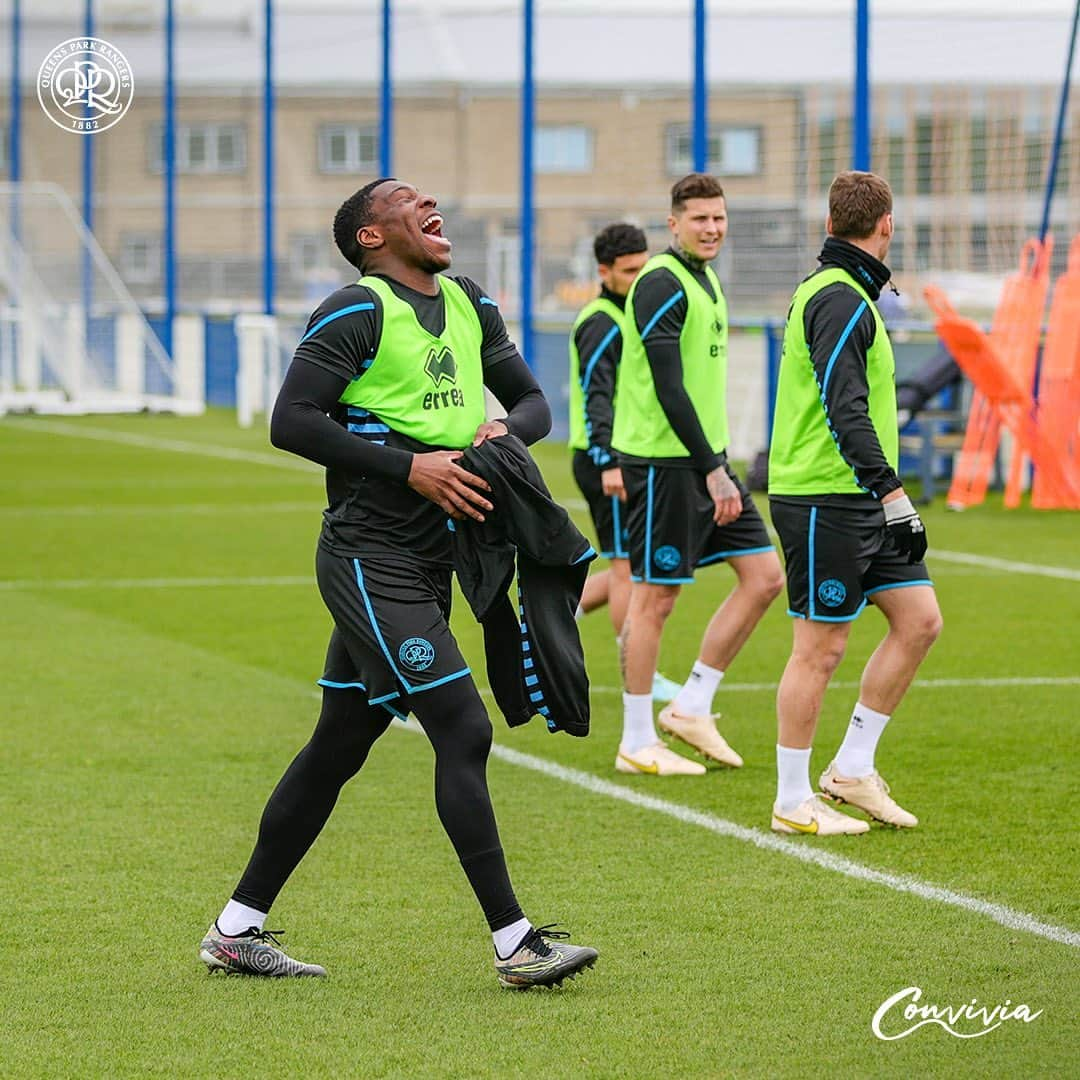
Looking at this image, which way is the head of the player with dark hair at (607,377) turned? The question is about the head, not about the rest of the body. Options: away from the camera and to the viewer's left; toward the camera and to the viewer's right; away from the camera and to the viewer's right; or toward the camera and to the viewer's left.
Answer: toward the camera and to the viewer's right

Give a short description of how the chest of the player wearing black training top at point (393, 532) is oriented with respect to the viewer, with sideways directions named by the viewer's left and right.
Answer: facing the viewer and to the right of the viewer

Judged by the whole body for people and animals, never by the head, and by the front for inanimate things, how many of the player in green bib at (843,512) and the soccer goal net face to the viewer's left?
1

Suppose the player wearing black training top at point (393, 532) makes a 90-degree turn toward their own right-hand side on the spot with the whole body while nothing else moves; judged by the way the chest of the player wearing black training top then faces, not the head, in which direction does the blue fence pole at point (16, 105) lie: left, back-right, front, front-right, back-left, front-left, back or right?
back-right

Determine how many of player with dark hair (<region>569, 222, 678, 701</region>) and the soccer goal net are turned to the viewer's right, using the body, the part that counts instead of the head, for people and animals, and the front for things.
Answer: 1
